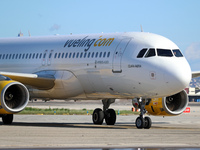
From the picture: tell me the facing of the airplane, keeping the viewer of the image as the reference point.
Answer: facing the viewer and to the right of the viewer
